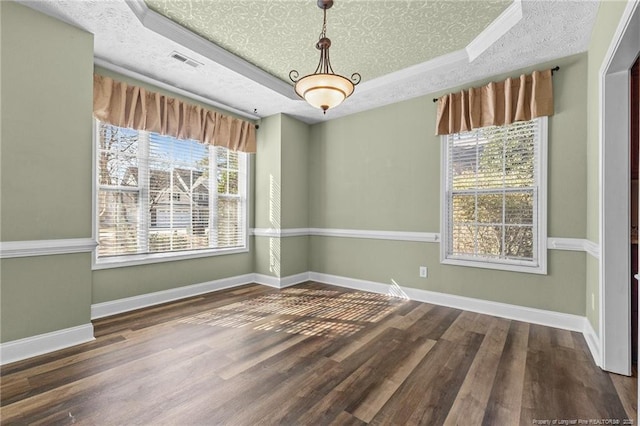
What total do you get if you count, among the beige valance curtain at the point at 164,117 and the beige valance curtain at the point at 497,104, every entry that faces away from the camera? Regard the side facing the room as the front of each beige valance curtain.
0

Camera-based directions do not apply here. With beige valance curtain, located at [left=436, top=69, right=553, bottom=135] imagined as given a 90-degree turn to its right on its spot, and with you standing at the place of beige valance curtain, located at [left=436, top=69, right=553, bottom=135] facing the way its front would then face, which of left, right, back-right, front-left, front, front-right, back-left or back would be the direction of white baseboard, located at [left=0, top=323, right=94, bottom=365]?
left

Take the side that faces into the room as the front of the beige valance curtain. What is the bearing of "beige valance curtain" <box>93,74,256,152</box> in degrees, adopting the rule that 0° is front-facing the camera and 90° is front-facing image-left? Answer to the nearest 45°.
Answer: approximately 315°

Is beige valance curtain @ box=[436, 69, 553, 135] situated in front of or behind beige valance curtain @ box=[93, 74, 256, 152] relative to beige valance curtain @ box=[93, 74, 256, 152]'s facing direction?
in front

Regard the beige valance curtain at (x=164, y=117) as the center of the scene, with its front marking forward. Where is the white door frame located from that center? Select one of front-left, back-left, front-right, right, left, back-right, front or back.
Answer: front

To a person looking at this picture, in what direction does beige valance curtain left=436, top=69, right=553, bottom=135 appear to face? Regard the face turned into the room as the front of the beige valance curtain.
facing the viewer and to the left of the viewer

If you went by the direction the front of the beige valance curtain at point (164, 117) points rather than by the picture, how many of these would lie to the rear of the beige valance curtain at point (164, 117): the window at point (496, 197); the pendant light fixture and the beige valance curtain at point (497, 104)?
0
